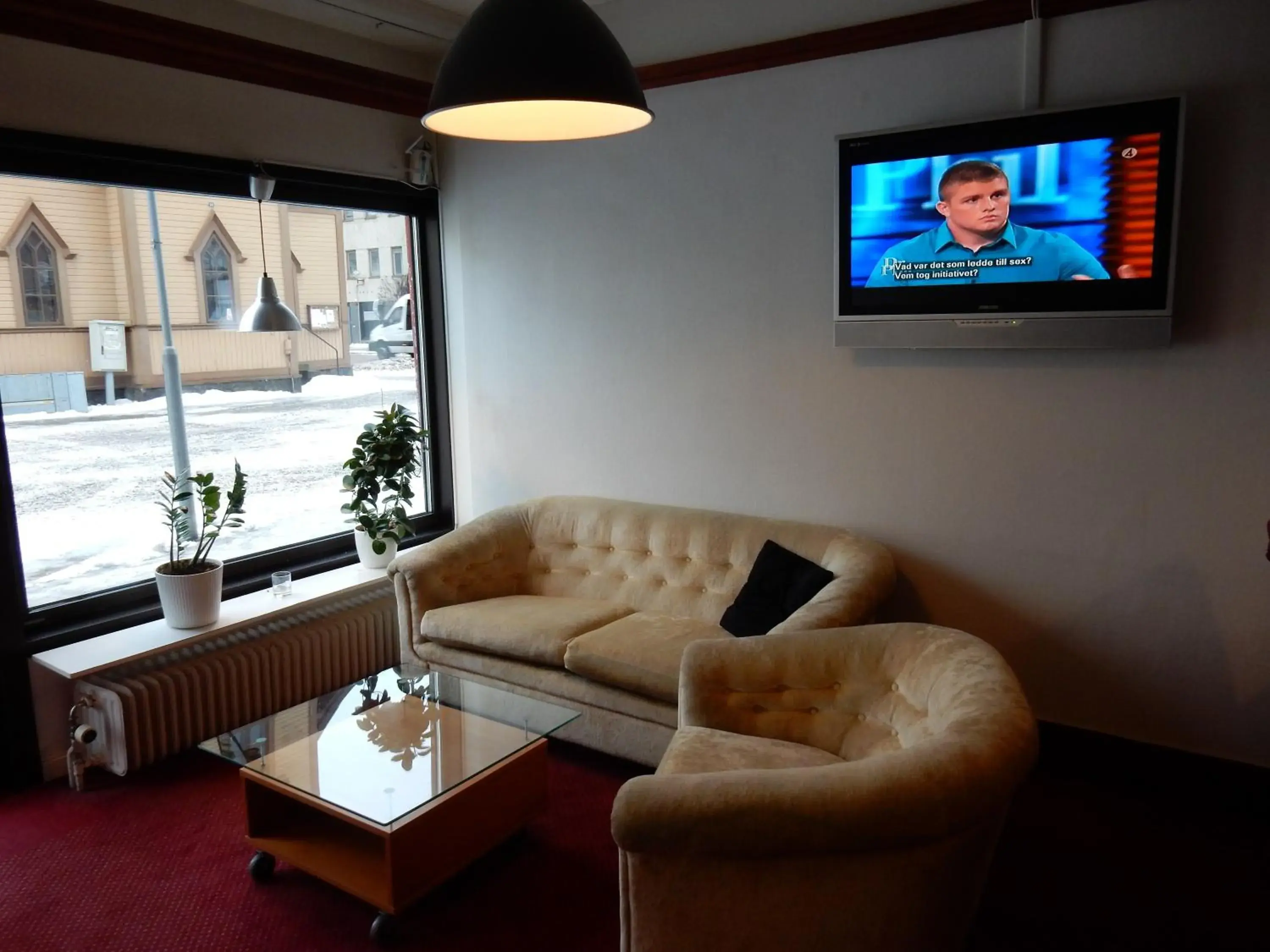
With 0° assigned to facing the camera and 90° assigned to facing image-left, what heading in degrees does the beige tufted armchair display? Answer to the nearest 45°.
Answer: approximately 90°

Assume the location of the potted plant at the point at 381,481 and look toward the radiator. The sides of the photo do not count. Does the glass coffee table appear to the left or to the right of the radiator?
left

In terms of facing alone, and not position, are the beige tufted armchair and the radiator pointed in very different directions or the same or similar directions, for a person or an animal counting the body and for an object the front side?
very different directions

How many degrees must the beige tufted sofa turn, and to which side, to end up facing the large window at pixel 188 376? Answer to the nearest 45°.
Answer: approximately 45° to its right

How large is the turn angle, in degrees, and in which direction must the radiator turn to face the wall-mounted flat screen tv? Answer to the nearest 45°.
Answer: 0° — it already faces it

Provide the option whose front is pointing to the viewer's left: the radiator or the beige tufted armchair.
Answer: the beige tufted armchair

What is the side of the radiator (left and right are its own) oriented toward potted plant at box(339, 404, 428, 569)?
left
